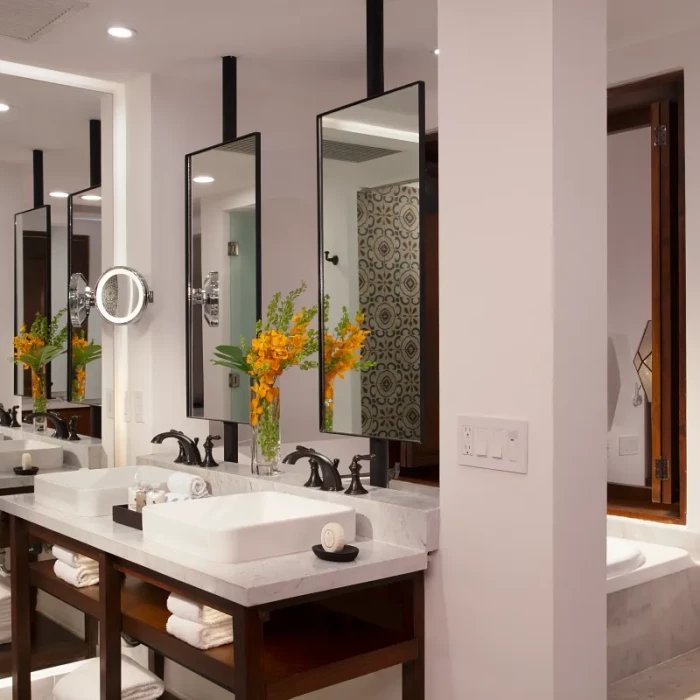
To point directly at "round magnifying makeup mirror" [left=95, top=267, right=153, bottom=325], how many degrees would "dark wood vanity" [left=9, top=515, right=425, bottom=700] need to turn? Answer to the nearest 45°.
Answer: approximately 135° to its right

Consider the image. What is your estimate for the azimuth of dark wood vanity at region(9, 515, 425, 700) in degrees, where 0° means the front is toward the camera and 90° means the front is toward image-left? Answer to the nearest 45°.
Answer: approximately 45°
